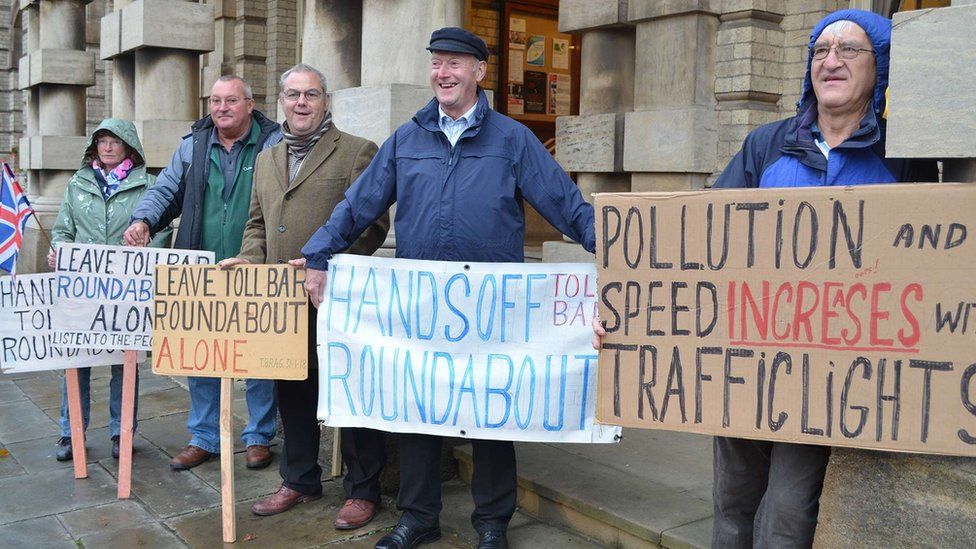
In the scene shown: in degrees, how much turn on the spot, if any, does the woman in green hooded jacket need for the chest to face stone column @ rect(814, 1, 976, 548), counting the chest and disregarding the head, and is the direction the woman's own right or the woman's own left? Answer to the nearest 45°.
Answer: approximately 45° to the woman's own left

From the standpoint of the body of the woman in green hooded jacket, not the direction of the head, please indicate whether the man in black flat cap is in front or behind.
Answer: in front

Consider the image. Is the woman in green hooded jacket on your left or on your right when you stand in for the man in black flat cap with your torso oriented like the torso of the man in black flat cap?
on your right

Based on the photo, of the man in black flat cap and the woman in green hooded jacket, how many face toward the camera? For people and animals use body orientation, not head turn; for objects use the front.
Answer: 2

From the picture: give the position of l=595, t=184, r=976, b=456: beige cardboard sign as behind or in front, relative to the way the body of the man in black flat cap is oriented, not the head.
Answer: in front

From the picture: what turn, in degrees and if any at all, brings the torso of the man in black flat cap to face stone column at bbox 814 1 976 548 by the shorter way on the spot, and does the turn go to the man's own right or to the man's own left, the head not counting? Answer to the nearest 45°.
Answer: approximately 45° to the man's own left

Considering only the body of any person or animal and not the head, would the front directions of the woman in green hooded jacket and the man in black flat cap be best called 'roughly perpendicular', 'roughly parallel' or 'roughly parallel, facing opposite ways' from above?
roughly parallel

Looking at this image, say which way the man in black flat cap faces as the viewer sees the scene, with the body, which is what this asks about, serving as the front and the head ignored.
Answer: toward the camera

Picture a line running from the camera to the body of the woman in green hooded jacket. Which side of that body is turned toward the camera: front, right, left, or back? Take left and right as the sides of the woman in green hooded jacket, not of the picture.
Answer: front

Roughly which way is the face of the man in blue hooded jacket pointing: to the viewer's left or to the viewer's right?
to the viewer's left
